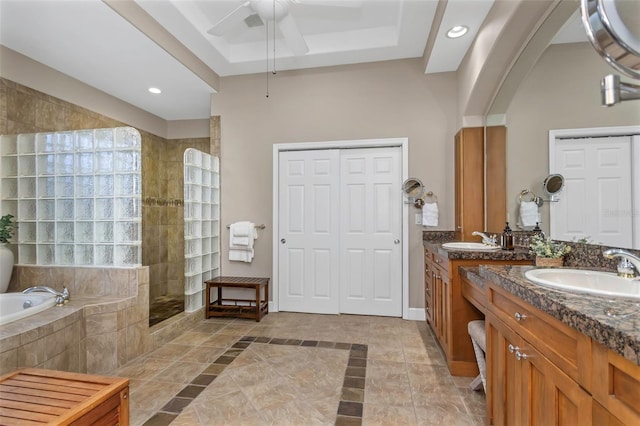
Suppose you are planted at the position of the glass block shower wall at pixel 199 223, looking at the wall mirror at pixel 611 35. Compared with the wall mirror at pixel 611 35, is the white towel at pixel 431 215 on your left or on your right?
left

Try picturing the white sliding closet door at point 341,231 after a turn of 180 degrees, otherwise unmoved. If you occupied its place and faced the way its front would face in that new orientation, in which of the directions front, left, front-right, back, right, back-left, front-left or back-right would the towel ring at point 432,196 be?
right

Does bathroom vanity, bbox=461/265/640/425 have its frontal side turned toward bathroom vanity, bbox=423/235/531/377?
no

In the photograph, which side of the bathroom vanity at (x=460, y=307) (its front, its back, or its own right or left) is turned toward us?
left

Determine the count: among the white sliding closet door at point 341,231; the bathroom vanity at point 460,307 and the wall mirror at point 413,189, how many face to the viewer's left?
1

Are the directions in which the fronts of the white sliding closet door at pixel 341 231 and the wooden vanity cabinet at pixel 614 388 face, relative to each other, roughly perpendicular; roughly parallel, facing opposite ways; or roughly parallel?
roughly perpendicular

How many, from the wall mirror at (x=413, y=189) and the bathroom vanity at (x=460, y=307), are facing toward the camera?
1

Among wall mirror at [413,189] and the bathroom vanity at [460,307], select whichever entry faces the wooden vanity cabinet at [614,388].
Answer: the wall mirror

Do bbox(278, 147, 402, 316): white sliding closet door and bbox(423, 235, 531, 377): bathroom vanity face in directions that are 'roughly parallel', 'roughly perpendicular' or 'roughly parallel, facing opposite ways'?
roughly perpendicular

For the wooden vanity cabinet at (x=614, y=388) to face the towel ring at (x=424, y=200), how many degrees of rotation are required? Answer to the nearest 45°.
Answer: approximately 90° to its right

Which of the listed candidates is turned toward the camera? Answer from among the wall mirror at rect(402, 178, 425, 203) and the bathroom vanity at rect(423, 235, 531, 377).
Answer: the wall mirror

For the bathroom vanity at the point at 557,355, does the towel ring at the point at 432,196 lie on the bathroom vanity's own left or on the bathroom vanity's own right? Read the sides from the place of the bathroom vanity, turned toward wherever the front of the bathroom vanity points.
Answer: on the bathroom vanity's own right

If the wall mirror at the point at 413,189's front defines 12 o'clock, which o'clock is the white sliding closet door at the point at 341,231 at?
The white sliding closet door is roughly at 3 o'clock from the wall mirror.

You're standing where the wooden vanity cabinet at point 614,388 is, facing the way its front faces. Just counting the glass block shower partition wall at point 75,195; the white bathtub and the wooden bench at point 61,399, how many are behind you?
0

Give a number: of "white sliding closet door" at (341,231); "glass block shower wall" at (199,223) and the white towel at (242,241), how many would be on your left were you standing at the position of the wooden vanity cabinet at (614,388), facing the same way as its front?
0

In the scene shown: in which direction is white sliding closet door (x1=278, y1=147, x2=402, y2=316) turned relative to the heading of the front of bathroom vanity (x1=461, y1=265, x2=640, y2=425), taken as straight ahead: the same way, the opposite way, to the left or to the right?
to the left

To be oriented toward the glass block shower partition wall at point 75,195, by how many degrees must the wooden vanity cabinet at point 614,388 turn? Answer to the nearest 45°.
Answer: approximately 45° to its right

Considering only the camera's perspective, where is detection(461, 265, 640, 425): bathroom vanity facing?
facing the viewer and to the left of the viewer

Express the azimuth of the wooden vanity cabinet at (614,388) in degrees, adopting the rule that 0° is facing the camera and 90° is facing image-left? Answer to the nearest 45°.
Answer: approximately 45°

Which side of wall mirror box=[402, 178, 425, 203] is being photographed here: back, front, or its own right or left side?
front
